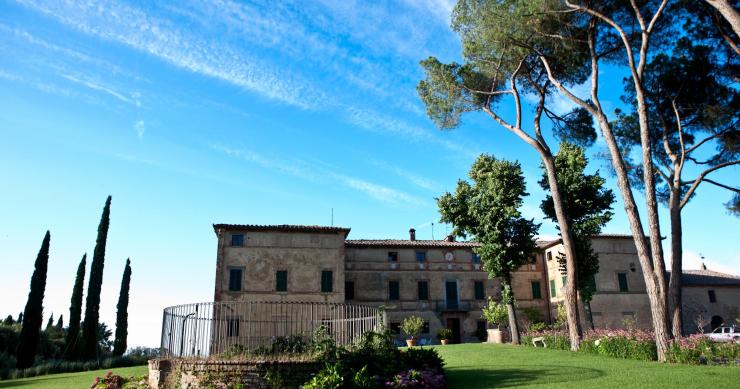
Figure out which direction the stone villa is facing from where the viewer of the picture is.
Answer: facing the viewer

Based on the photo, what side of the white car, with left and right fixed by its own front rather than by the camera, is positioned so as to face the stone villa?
front

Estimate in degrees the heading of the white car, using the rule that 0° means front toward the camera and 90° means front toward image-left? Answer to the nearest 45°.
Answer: approximately 90°

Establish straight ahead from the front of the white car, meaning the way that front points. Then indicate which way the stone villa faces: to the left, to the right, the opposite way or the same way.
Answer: to the left

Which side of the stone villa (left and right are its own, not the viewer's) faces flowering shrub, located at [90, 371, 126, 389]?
front

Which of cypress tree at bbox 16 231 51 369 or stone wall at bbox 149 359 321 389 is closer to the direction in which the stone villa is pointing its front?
the stone wall

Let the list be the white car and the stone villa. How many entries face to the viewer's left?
1

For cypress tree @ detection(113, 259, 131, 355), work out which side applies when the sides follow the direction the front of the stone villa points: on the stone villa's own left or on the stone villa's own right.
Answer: on the stone villa's own right

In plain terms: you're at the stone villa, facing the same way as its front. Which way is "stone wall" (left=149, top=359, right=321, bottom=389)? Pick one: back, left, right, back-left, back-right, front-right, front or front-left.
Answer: front

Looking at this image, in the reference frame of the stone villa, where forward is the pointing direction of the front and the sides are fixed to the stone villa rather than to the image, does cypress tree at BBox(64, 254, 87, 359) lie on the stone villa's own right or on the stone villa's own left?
on the stone villa's own right

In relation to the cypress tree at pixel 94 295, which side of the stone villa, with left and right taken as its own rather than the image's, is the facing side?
right

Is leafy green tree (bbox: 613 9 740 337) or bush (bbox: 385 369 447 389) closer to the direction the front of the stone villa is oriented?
the bush

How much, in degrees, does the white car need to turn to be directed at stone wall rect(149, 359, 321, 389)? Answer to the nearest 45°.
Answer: approximately 45° to its left
